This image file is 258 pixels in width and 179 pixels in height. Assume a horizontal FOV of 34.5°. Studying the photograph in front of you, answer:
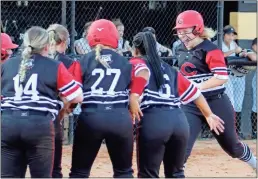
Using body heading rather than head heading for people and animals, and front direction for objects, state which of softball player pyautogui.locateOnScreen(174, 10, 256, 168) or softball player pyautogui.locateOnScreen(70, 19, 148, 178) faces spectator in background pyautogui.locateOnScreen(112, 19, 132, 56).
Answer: softball player pyautogui.locateOnScreen(70, 19, 148, 178)

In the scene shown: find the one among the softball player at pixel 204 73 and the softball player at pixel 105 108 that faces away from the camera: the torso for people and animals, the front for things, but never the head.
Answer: the softball player at pixel 105 108

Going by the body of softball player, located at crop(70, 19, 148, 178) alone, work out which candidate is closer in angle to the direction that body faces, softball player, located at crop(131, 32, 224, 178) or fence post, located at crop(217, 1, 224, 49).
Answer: the fence post

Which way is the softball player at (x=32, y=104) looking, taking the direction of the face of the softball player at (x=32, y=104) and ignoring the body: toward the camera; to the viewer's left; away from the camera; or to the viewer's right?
away from the camera

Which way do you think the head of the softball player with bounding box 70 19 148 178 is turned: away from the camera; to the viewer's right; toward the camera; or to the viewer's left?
away from the camera

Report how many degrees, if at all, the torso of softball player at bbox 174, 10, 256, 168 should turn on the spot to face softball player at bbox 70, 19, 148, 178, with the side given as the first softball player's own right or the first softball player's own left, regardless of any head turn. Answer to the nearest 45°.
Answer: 0° — they already face them

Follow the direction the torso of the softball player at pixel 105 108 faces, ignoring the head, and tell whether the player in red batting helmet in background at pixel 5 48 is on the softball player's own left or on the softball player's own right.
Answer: on the softball player's own left

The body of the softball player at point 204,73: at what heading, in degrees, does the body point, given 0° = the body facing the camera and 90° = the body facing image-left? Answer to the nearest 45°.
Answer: approximately 45°

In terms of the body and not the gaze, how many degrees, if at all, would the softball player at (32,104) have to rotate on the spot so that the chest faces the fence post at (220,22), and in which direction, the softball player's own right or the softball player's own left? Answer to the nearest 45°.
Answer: approximately 45° to the softball player's own right
